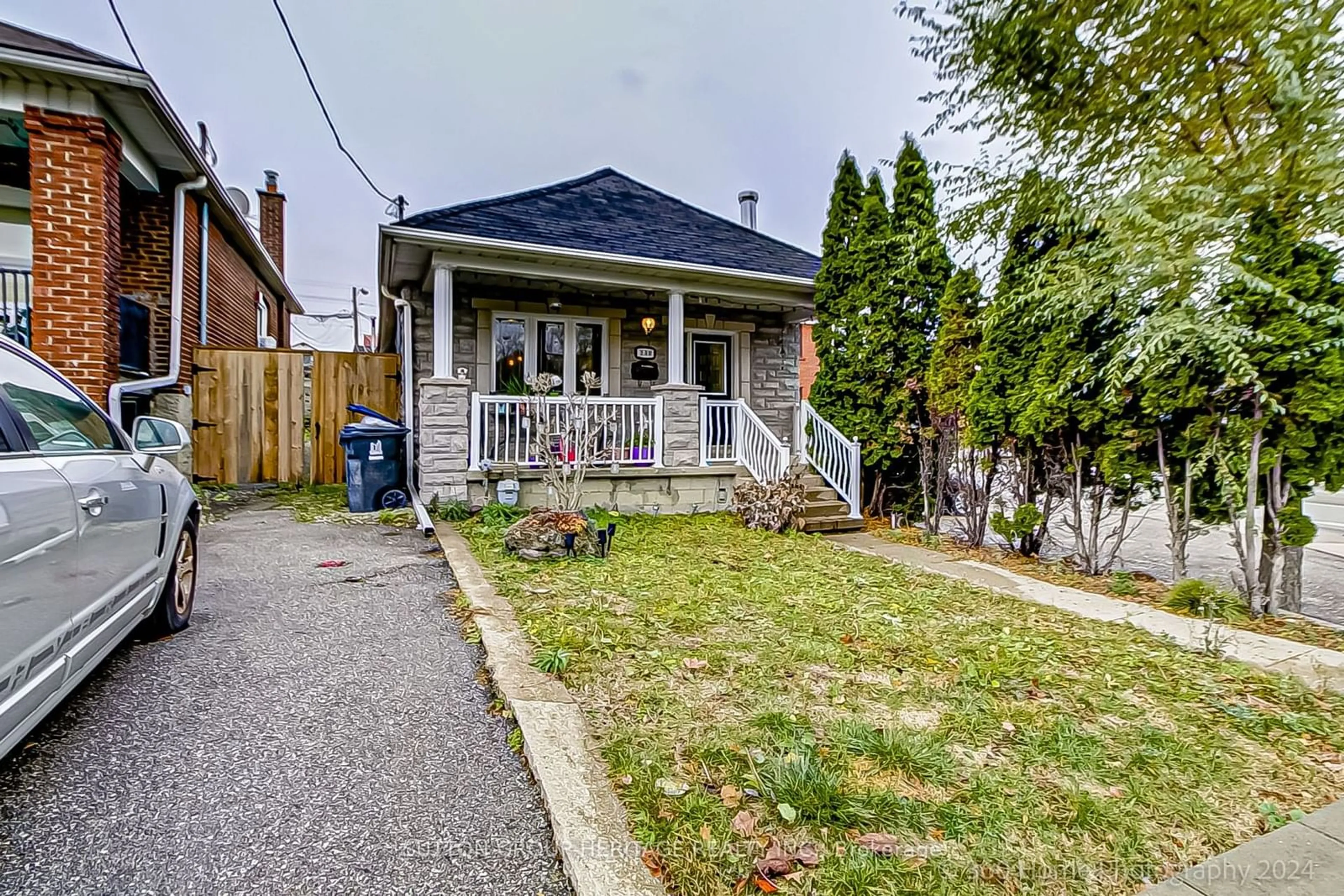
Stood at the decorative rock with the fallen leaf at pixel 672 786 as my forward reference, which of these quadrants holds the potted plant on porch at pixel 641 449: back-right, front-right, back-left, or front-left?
back-left

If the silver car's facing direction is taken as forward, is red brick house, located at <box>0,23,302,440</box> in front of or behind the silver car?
in front

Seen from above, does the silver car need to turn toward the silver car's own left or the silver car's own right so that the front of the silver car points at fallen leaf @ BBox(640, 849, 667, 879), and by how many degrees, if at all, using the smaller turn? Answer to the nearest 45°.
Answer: approximately 90° to the silver car's own right

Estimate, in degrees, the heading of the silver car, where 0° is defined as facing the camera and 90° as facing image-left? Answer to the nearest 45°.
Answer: approximately 225°

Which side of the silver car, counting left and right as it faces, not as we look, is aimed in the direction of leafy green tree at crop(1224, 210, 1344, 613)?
right

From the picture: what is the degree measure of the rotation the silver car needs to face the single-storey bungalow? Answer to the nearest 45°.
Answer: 0° — it already faces it

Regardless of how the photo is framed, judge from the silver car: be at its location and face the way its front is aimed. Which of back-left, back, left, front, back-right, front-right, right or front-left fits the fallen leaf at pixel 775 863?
right

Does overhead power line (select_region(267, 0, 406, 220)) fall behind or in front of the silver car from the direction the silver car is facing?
in front

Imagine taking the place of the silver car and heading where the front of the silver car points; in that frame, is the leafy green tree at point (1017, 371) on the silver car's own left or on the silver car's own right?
on the silver car's own right

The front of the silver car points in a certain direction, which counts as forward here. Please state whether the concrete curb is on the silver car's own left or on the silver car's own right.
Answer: on the silver car's own right

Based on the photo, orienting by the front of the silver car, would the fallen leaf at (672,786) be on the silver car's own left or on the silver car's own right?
on the silver car's own right

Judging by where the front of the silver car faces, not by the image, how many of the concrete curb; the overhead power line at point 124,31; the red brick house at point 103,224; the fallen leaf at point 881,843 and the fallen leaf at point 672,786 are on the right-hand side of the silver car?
3

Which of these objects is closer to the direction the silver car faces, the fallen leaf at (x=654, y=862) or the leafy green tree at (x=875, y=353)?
the leafy green tree
